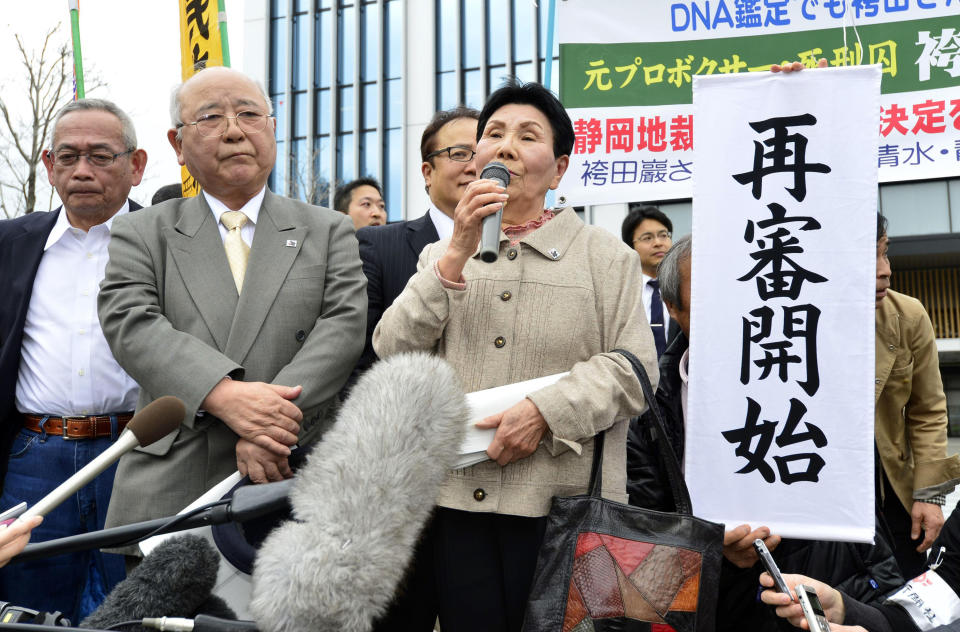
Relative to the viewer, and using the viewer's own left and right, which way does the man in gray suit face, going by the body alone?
facing the viewer

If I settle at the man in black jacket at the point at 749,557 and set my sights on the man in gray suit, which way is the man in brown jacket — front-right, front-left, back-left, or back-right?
back-right

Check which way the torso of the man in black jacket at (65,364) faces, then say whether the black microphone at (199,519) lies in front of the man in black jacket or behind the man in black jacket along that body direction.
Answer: in front

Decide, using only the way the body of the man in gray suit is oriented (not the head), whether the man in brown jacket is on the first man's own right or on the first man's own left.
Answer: on the first man's own left

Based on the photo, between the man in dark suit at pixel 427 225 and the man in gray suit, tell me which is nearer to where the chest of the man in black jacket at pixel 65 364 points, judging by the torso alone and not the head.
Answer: the man in gray suit

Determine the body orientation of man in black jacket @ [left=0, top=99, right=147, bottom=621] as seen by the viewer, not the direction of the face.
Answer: toward the camera

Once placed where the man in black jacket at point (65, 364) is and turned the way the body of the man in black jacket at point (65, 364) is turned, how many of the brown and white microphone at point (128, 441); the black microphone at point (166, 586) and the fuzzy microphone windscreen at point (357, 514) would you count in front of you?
3

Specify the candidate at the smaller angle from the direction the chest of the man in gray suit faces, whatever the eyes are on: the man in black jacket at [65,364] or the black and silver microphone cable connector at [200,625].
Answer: the black and silver microphone cable connector

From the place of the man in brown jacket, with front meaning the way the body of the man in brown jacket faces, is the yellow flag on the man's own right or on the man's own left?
on the man's own right
